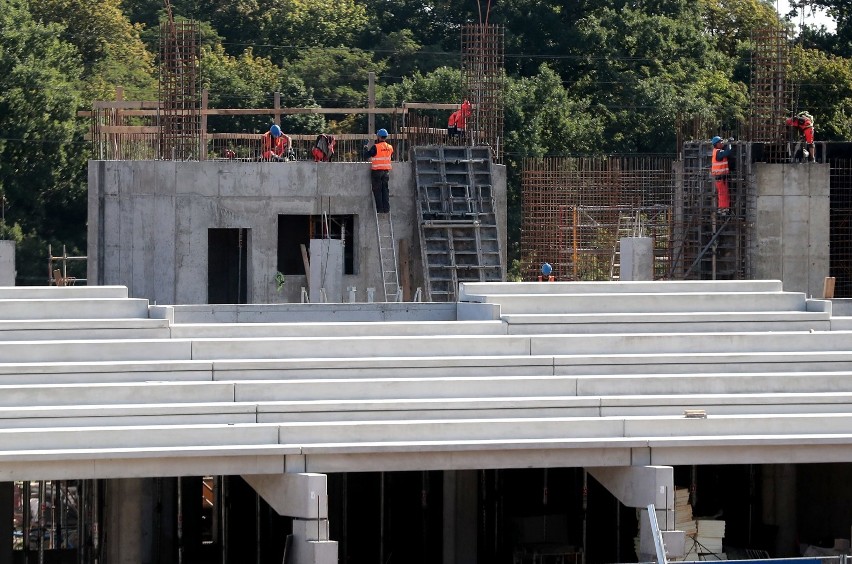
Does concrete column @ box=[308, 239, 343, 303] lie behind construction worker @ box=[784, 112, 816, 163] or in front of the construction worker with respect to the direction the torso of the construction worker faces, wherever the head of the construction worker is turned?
in front

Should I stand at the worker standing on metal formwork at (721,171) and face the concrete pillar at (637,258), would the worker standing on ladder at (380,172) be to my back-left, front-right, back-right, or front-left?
front-right

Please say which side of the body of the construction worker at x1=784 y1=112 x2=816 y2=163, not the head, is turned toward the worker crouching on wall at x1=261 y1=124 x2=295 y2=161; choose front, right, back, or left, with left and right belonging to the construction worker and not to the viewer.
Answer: front

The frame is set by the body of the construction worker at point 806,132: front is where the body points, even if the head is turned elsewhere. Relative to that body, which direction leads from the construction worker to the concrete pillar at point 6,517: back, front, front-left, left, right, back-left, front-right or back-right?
front-left

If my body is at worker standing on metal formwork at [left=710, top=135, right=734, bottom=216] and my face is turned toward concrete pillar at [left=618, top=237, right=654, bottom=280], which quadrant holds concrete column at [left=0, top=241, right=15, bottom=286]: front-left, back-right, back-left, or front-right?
front-right

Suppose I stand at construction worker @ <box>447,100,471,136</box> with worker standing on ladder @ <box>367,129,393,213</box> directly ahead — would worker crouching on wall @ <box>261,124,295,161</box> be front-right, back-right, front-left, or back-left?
front-right

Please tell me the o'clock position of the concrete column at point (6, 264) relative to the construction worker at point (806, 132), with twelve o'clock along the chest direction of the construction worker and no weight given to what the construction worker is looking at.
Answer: The concrete column is roughly at 11 o'clock from the construction worker.

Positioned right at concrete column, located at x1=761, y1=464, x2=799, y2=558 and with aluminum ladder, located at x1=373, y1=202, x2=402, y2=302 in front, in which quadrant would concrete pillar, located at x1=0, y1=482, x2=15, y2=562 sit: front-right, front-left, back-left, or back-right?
front-left

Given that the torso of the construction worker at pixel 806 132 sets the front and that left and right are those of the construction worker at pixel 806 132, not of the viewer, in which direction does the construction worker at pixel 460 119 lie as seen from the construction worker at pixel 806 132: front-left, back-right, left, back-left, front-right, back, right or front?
front

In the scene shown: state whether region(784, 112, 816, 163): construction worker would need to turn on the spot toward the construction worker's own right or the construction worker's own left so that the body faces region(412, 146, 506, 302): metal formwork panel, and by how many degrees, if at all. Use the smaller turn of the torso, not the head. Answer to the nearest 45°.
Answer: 0° — they already face it

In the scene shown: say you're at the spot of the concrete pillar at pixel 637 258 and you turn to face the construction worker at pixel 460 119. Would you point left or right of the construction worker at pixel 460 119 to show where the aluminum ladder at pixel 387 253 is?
left

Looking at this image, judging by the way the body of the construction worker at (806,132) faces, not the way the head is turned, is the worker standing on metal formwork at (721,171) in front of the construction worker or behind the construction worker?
in front

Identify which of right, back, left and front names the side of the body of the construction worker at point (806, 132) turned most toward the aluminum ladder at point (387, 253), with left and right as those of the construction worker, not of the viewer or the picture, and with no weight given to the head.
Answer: front

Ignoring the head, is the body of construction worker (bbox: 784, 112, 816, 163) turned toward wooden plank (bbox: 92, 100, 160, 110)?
yes

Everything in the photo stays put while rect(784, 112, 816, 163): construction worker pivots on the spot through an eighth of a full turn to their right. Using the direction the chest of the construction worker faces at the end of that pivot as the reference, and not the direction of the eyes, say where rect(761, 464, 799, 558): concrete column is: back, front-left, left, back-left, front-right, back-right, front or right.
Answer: back-left

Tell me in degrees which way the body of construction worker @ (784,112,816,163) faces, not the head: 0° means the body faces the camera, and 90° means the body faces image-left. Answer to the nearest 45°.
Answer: approximately 90°
